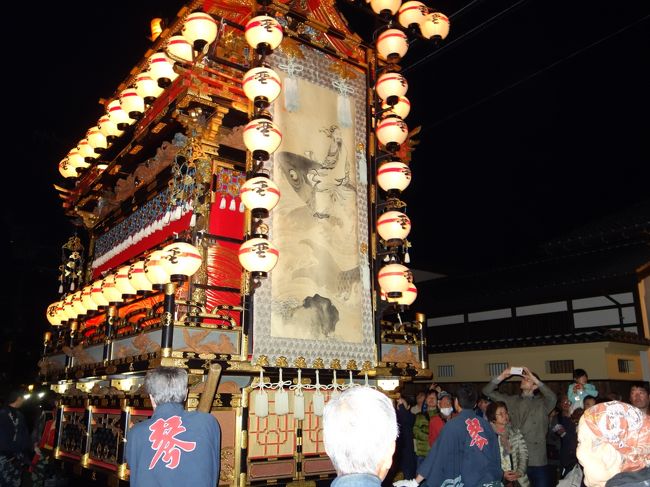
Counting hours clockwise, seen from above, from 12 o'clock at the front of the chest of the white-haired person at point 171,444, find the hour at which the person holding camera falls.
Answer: The person holding camera is roughly at 2 o'clock from the white-haired person.

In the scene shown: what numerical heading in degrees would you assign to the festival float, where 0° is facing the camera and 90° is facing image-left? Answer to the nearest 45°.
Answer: approximately 135°

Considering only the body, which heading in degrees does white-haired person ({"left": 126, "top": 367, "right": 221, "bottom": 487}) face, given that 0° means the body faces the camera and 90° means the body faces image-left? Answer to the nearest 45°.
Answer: approximately 180°

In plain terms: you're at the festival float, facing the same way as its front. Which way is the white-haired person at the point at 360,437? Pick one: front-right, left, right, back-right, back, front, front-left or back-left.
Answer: back-left

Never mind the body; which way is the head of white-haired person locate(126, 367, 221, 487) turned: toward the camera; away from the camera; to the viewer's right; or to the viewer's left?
away from the camera

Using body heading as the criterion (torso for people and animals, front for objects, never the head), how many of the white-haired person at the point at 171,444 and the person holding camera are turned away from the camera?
1

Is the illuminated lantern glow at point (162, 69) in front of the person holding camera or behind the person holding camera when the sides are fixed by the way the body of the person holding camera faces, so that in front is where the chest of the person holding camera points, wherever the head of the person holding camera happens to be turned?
in front

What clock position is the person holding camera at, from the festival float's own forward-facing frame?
The person holding camera is roughly at 5 o'clock from the festival float.

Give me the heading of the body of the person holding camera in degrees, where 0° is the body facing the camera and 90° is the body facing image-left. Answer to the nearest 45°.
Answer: approximately 45°

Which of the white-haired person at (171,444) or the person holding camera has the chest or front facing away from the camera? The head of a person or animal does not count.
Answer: the white-haired person
